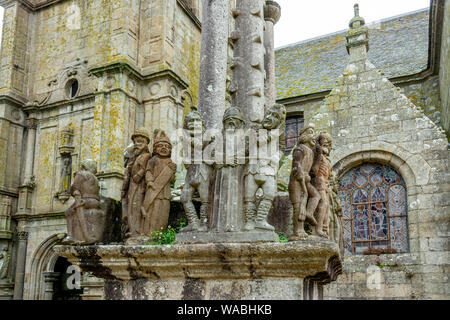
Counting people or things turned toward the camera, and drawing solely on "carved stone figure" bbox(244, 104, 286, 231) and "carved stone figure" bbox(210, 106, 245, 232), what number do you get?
2

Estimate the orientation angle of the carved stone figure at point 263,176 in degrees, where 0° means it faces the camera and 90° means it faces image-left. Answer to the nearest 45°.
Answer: approximately 0°

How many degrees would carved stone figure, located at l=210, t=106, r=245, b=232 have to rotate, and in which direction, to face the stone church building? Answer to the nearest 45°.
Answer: approximately 180°

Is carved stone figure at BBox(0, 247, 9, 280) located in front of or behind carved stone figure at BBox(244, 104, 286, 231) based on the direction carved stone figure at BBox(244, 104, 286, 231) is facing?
behind

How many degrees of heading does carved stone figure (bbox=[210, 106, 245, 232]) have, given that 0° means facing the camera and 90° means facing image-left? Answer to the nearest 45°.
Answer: approximately 0°

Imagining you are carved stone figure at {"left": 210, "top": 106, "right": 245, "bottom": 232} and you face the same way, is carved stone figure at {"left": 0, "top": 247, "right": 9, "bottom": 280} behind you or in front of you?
behind

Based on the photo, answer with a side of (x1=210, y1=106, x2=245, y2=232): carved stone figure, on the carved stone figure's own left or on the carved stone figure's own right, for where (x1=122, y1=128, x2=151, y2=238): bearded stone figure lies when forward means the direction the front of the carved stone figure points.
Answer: on the carved stone figure's own right

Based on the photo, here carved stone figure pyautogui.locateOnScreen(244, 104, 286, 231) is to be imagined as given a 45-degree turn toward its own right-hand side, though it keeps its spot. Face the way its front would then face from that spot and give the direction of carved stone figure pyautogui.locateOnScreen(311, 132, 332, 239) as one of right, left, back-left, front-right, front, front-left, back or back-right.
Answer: back
